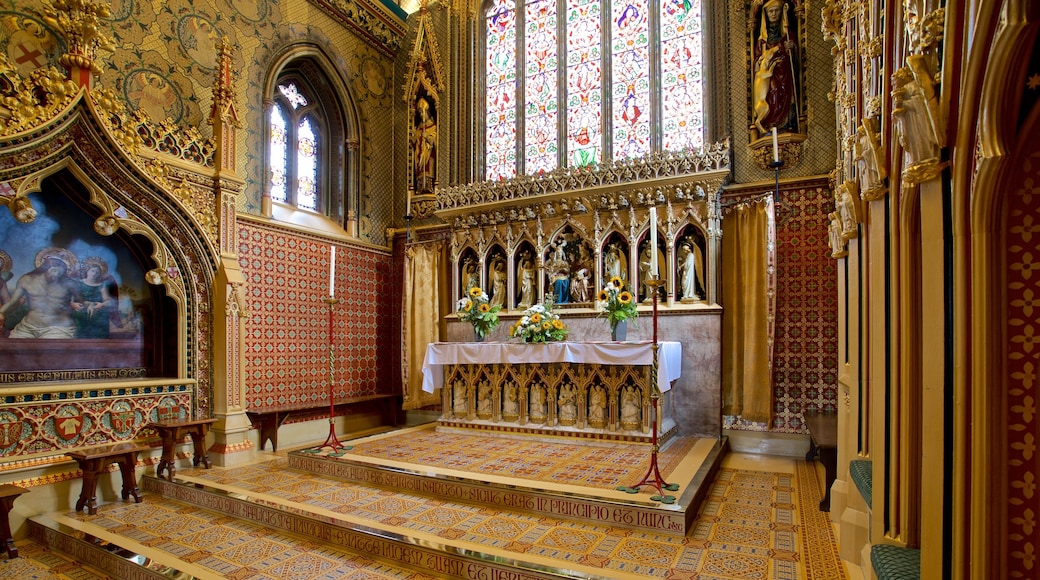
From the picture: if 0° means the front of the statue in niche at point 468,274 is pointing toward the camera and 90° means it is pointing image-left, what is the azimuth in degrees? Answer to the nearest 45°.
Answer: approximately 45°

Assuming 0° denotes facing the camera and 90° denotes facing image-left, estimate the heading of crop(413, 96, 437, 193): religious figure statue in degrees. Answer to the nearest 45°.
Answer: approximately 45°

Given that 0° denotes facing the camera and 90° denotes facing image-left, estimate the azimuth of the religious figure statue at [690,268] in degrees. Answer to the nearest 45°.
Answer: approximately 45°

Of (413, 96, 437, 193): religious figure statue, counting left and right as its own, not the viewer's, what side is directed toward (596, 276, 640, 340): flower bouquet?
left

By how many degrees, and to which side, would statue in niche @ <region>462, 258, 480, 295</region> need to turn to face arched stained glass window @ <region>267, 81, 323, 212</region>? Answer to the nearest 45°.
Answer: approximately 45° to its right

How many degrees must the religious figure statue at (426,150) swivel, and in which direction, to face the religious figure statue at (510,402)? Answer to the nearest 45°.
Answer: approximately 45° to its left
